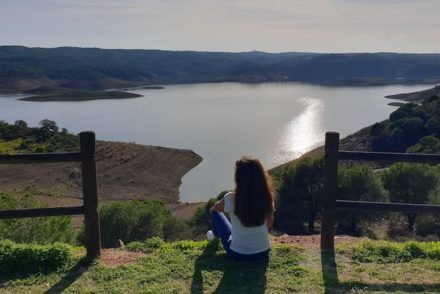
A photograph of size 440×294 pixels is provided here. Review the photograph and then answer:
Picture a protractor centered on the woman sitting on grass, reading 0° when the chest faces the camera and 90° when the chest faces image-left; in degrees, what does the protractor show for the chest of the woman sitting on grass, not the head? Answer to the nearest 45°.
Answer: approximately 135°

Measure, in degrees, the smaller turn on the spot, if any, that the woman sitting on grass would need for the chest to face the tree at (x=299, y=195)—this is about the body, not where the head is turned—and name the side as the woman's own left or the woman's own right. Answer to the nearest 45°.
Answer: approximately 45° to the woman's own right

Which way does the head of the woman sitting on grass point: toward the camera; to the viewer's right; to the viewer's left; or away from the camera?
away from the camera

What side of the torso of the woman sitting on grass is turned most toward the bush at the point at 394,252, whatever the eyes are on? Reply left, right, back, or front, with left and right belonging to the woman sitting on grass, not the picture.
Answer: right
